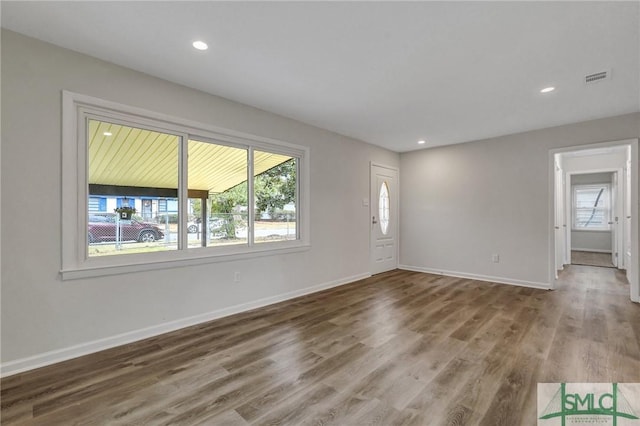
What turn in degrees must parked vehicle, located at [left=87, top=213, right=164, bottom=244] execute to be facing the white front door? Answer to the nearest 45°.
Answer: approximately 90° to its right

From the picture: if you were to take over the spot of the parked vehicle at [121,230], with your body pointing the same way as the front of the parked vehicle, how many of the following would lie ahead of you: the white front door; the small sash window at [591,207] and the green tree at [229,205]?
3

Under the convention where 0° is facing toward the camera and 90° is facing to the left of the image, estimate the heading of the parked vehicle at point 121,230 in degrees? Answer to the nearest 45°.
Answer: approximately 270°

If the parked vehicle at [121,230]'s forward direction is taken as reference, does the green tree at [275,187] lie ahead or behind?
ahead

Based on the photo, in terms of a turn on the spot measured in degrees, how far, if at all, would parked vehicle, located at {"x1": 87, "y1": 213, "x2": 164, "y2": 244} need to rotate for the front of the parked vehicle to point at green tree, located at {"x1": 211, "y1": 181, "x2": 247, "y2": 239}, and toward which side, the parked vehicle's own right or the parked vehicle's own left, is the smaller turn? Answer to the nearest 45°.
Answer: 0° — it already faces it
